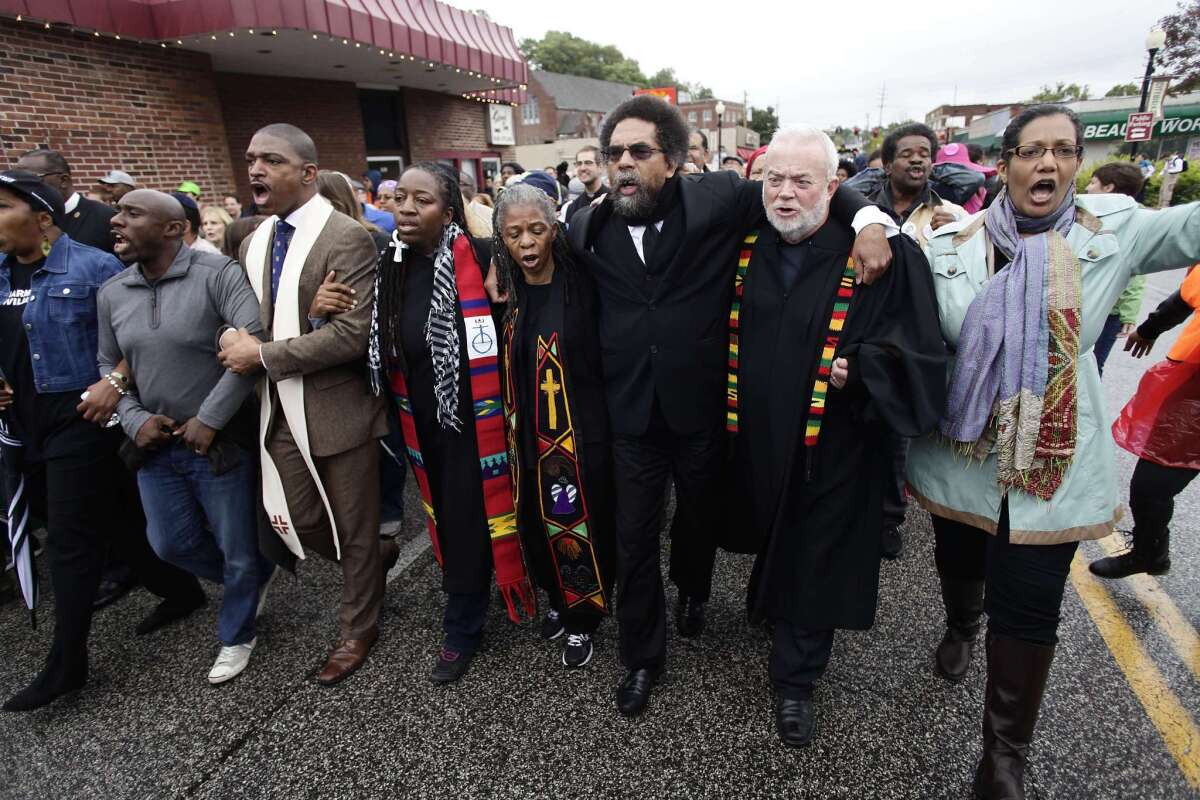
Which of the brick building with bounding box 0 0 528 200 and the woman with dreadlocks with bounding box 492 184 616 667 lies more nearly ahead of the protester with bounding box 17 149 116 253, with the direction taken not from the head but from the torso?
the woman with dreadlocks

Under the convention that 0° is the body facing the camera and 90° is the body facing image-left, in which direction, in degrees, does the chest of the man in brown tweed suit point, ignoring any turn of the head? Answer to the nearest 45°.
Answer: approximately 45°

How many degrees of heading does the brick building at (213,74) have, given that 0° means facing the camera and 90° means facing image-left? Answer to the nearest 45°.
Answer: approximately 315°

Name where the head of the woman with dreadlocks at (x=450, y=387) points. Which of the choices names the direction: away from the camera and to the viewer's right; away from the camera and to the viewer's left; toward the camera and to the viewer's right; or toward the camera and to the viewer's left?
toward the camera and to the viewer's left

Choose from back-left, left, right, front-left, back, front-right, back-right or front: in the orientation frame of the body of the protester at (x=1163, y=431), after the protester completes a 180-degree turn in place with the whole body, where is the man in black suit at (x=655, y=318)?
back-right

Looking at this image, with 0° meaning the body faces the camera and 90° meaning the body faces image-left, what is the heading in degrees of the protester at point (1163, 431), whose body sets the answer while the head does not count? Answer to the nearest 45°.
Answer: approximately 90°

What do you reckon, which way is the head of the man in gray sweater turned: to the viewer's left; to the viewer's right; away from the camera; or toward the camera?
to the viewer's left
